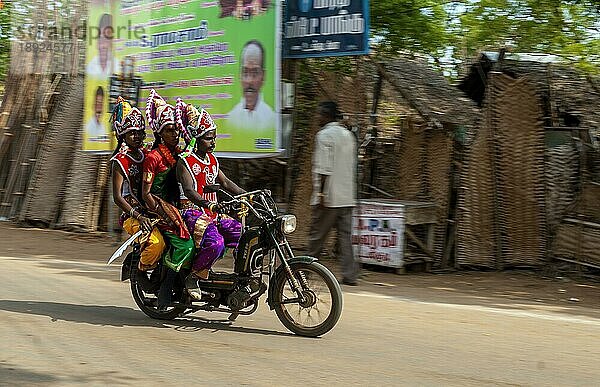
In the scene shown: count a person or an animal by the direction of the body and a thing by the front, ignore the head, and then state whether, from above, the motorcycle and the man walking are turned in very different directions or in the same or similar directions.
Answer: very different directions

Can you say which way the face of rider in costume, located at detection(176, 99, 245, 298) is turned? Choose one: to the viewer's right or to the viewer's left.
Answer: to the viewer's right

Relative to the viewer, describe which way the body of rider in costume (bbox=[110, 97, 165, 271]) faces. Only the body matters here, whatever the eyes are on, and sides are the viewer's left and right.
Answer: facing the viewer and to the right of the viewer

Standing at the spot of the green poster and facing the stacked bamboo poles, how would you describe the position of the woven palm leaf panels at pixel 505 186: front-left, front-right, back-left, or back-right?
back-right

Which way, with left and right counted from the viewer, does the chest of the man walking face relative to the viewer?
facing away from the viewer and to the left of the viewer

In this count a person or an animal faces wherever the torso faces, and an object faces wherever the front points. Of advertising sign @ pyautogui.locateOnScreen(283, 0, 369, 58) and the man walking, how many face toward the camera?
1

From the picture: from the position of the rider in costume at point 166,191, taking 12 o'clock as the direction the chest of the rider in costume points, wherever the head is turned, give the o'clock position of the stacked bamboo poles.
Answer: The stacked bamboo poles is roughly at 7 o'clock from the rider in costume.

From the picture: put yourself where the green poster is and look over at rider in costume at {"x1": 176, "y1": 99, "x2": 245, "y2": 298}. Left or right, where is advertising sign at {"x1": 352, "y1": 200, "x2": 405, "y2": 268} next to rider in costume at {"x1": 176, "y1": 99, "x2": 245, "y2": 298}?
left

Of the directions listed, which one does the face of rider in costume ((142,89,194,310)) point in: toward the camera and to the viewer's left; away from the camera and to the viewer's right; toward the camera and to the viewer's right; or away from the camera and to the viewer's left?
toward the camera and to the viewer's right
